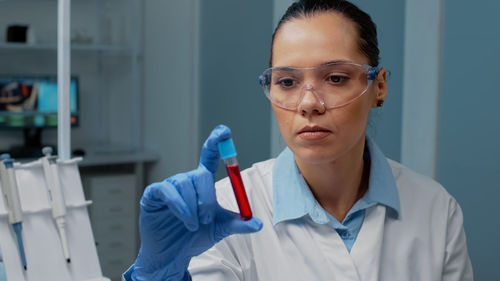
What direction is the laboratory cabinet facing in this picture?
toward the camera

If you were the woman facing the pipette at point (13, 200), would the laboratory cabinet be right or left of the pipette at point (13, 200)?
right

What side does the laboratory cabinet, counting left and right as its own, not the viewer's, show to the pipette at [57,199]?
front

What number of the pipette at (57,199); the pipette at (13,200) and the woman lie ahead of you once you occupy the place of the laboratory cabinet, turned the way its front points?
3

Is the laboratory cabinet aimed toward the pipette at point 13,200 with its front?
yes

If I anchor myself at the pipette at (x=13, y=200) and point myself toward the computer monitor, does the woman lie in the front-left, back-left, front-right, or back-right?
back-right

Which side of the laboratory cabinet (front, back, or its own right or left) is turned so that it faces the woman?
front
